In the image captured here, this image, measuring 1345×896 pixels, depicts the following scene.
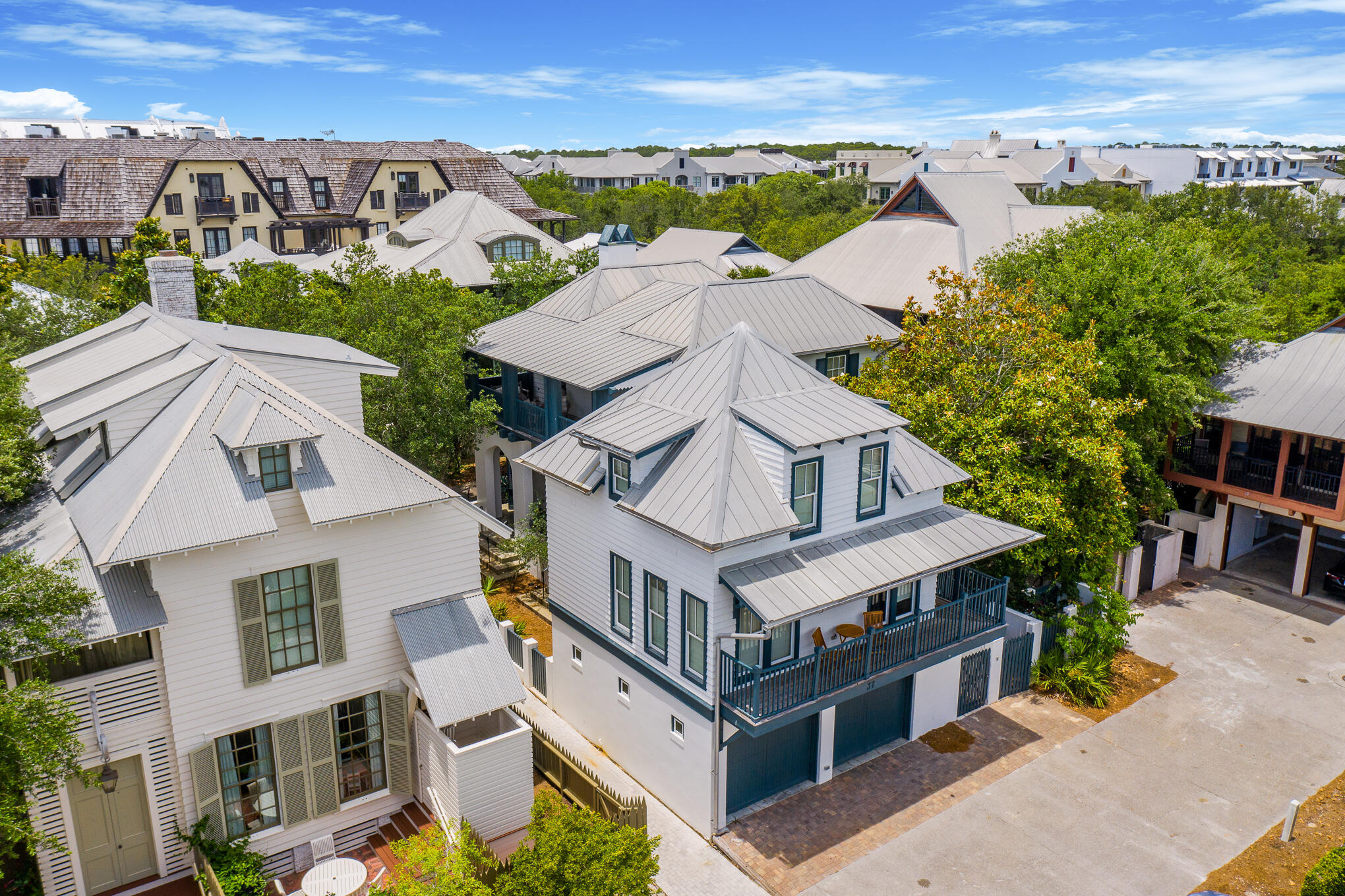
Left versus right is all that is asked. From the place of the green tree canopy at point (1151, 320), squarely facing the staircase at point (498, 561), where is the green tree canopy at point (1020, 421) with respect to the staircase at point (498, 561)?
left

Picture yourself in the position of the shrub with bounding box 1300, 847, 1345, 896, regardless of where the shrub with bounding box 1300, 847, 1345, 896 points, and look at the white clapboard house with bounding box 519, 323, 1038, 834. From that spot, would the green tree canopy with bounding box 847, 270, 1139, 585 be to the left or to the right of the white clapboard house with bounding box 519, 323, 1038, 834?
right

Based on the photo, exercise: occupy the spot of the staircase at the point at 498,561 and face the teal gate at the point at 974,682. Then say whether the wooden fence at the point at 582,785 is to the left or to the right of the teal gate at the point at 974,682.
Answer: right

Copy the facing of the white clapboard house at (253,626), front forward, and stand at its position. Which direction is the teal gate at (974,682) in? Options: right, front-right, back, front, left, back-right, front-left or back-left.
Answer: left

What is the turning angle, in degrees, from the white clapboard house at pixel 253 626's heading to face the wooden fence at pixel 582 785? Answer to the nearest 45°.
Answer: approximately 90° to its left

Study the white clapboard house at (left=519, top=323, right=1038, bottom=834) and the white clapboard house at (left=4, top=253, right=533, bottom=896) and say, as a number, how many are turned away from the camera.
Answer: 0

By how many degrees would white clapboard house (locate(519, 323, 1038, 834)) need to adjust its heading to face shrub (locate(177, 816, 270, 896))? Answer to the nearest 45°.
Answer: approximately 90° to its right

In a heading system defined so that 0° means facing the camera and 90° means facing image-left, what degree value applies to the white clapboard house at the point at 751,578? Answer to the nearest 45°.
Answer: approximately 315°

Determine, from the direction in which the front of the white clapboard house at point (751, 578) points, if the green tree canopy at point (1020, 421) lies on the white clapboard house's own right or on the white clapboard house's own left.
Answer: on the white clapboard house's own left

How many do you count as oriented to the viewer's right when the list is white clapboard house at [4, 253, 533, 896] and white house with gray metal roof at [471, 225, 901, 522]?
0

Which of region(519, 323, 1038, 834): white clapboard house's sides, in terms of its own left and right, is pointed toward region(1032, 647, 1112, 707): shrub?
left

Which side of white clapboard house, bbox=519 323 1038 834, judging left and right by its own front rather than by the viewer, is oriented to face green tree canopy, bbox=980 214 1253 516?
left
